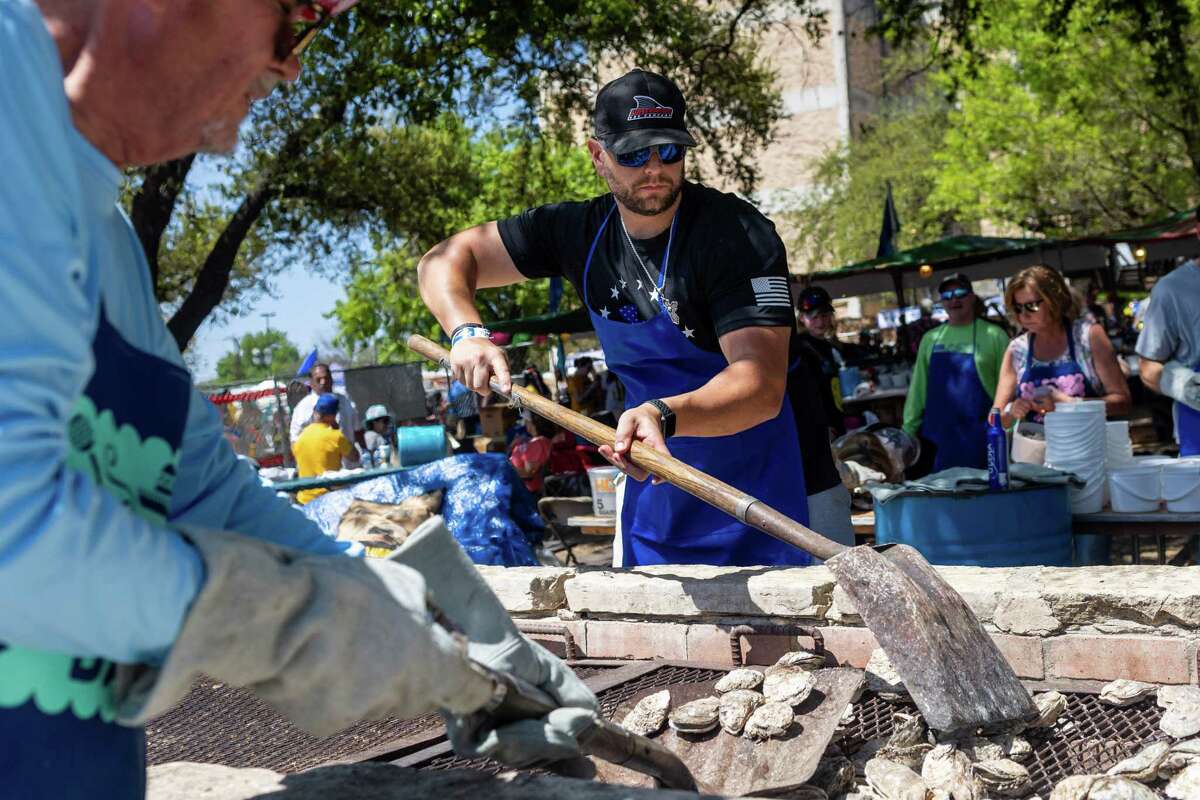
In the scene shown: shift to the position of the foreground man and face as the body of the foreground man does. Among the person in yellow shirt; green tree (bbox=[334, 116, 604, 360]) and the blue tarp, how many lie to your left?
3

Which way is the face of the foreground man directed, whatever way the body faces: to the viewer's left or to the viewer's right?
to the viewer's right

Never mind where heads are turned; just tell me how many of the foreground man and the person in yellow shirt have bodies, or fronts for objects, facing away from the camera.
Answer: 1

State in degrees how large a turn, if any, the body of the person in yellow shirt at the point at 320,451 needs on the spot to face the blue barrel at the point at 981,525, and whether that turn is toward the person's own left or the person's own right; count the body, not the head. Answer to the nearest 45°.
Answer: approximately 135° to the person's own right

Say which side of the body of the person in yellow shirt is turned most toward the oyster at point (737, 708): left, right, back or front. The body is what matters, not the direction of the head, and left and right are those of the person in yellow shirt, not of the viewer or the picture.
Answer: back

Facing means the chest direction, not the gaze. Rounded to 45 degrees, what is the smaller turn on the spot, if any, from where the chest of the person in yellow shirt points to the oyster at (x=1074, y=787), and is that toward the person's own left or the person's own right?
approximately 180°

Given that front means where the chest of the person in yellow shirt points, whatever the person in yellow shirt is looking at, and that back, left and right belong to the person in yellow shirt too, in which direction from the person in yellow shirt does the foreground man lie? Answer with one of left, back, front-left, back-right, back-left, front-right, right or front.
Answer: back

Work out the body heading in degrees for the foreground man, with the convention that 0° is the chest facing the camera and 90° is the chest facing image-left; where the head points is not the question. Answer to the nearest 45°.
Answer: approximately 270°

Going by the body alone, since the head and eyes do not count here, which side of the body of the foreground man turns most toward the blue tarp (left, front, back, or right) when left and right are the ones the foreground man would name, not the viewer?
left

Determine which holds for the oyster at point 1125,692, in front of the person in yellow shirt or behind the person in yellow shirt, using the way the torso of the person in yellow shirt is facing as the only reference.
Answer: behind

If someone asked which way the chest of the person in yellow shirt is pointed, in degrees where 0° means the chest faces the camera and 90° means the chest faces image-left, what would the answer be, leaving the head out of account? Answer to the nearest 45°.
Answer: approximately 180°

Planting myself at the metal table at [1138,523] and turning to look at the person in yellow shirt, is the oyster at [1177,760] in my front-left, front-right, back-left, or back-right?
back-left

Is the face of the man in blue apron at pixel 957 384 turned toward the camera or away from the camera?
toward the camera

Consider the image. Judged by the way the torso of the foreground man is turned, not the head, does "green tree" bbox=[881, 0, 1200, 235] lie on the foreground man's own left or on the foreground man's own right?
on the foreground man's own left

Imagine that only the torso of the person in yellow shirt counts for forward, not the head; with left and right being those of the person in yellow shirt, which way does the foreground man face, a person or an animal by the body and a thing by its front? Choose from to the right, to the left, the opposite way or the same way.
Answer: to the right
